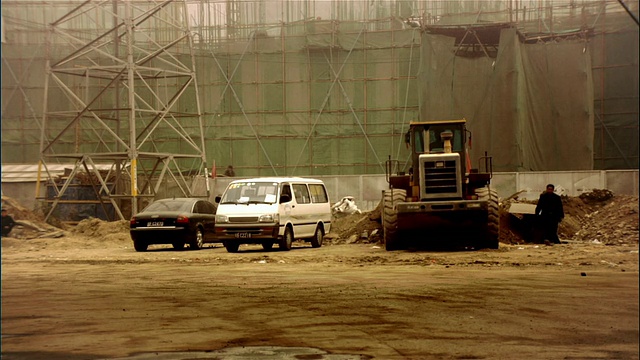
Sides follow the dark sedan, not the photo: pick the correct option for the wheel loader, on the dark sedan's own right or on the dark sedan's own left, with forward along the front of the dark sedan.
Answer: on the dark sedan's own right

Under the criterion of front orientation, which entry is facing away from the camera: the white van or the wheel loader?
the wheel loader

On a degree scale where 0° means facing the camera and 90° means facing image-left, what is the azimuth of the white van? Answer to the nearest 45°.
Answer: approximately 45°

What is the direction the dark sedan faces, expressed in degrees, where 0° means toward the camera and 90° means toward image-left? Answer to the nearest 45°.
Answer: approximately 225°

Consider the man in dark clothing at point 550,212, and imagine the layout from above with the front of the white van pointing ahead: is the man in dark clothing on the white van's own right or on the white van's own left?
on the white van's own left

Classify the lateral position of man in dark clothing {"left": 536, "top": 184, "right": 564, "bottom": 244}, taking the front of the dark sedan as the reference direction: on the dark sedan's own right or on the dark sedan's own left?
on the dark sedan's own right

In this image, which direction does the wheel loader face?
away from the camera

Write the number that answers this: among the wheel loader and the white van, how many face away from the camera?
1
